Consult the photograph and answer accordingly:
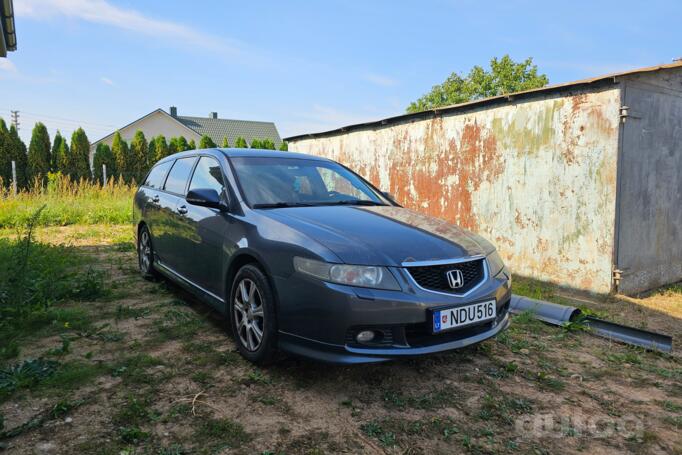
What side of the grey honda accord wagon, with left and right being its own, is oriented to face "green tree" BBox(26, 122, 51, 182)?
back

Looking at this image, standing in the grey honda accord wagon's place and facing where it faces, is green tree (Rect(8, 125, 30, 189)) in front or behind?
behind

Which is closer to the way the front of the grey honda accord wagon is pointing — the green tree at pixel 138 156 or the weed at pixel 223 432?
the weed

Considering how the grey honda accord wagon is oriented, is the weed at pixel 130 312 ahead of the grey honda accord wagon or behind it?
behind

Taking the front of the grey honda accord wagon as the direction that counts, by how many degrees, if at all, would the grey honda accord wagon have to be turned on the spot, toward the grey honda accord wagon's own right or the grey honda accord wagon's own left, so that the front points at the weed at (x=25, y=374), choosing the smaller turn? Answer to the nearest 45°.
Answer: approximately 135° to the grey honda accord wagon's own right

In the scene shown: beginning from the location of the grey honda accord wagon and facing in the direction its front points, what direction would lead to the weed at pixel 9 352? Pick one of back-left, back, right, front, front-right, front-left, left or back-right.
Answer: back-right

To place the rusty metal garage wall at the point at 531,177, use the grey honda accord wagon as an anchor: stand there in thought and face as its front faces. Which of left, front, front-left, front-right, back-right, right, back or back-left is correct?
left

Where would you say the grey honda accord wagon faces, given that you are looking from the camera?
facing the viewer and to the right of the viewer

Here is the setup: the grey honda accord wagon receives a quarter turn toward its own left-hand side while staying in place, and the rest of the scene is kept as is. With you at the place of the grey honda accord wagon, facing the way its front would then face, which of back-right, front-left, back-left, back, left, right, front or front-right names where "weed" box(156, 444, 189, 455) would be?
back

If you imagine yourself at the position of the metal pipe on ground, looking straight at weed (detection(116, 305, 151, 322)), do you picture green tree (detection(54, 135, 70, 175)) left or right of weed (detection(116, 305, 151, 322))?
right

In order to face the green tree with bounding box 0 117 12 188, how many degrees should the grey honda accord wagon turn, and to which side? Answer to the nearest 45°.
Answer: approximately 180°

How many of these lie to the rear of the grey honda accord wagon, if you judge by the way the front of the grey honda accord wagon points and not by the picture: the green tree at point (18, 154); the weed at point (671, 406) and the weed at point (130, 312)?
2

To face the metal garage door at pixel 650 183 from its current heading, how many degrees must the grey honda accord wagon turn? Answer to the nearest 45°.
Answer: approximately 90° to its left
